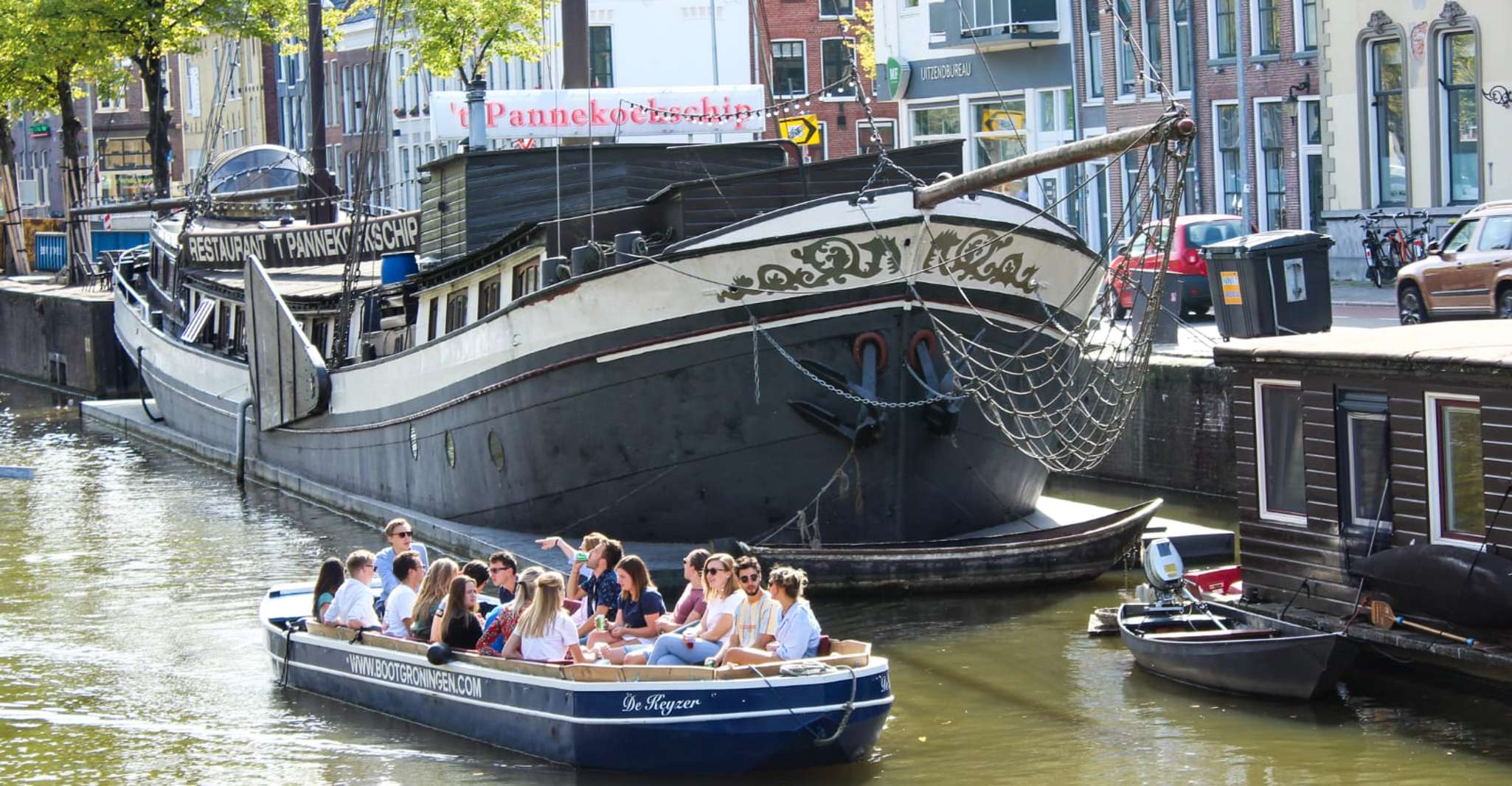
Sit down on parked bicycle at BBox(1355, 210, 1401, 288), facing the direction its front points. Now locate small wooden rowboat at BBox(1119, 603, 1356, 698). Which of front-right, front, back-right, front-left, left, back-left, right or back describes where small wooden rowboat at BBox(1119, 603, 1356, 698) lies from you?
back

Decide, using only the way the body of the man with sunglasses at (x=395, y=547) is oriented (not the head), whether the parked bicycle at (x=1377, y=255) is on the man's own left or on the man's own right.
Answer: on the man's own left

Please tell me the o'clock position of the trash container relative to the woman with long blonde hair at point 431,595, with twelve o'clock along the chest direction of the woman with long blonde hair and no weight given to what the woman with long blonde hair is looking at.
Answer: The trash container is roughly at 12 o'clock from the woman with long blonde hair.

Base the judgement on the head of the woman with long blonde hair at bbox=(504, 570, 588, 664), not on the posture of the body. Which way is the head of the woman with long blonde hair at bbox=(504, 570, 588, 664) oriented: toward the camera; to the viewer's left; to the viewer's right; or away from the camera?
away from the camera

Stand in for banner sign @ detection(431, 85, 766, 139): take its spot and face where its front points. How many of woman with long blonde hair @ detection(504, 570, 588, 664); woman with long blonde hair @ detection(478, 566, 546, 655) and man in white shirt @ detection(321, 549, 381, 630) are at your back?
0

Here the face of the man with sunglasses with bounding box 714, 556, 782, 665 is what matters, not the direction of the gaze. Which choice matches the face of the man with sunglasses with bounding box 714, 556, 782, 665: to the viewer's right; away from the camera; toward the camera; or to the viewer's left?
toward the camera

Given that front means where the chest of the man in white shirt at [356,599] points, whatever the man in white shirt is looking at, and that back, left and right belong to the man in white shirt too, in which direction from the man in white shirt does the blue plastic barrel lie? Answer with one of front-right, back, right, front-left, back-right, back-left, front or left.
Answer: front-left

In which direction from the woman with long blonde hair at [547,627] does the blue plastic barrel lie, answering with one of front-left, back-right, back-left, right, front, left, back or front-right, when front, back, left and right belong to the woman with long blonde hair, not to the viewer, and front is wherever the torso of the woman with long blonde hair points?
front-left

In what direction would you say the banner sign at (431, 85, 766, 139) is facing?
toward the camera

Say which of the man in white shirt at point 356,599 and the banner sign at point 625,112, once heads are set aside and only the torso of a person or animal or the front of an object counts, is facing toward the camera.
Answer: the banner sign

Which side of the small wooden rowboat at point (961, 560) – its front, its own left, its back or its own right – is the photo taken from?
right

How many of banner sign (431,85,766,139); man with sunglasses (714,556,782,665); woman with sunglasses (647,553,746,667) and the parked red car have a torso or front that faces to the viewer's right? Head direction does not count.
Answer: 0

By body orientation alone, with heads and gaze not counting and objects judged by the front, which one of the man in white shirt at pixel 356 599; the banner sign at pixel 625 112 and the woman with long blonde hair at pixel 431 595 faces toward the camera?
the banner sign

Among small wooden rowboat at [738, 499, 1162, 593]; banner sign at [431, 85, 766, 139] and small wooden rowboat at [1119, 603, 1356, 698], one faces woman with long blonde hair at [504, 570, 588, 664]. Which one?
the banner sign
